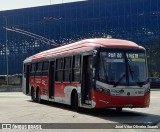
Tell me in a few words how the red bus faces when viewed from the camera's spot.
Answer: facing the viewer and to the right of the viewer
